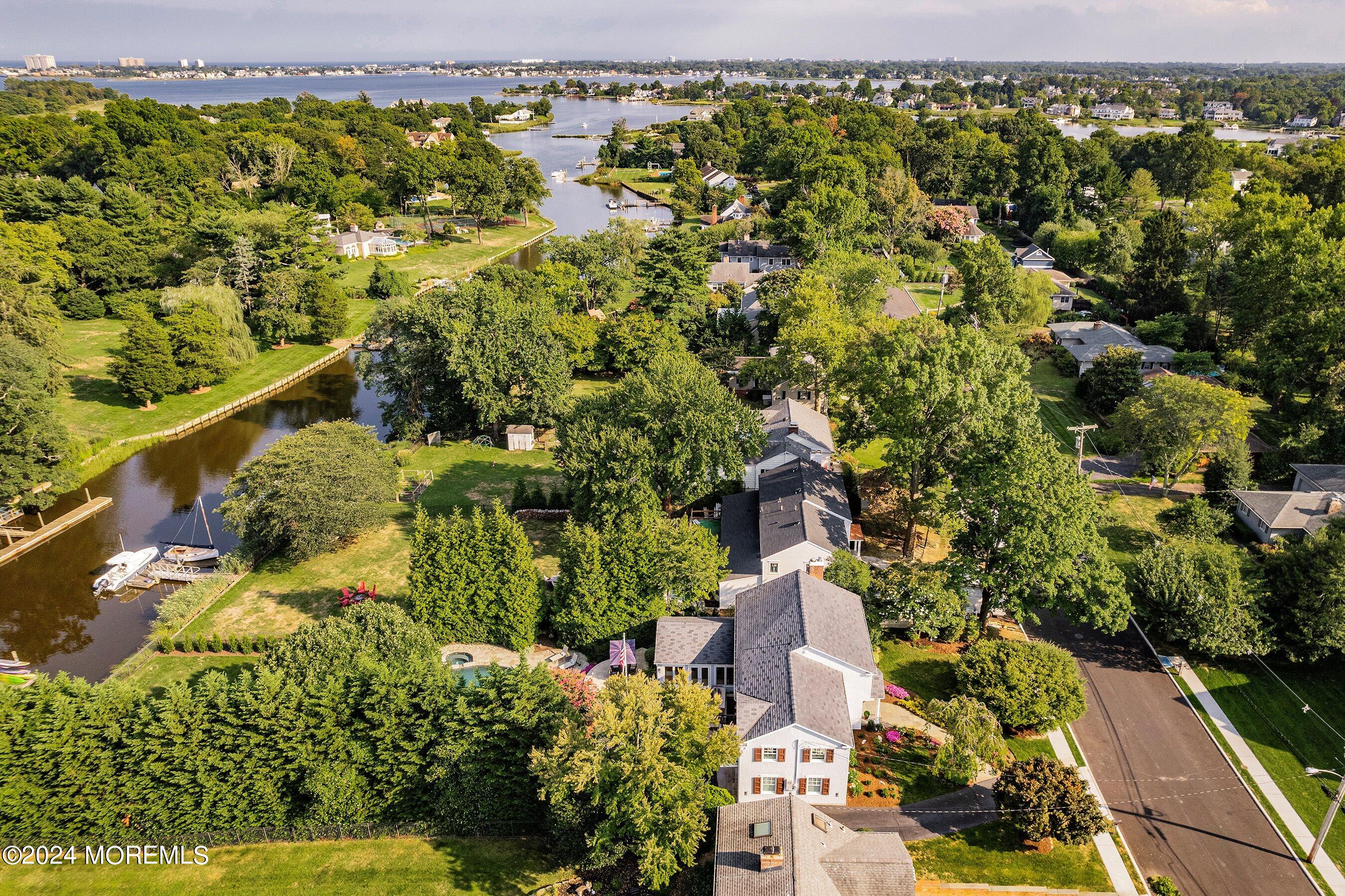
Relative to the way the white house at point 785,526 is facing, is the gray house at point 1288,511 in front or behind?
in front

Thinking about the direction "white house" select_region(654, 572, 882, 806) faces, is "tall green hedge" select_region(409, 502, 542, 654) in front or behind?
behind

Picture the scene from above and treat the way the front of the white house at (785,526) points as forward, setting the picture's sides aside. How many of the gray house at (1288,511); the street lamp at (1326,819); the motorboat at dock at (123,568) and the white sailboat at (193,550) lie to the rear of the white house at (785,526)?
2

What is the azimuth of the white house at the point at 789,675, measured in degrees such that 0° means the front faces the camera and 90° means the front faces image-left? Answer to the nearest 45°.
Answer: approximately 270°

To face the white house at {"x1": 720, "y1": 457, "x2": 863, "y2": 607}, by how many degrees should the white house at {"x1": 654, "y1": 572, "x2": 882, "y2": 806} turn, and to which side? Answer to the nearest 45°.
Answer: approximately 90° to its left

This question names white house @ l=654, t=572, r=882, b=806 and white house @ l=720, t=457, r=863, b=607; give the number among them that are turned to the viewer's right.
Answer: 2

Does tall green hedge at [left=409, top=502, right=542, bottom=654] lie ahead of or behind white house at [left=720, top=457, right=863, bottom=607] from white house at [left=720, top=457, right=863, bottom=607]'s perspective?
behind

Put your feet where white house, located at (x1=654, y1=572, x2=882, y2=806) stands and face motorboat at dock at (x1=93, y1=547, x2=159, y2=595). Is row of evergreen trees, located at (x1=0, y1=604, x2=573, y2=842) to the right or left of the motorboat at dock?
left

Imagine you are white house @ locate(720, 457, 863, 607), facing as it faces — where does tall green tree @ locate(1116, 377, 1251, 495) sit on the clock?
The tall green tree is roughly at 11 o'clock from the white house.

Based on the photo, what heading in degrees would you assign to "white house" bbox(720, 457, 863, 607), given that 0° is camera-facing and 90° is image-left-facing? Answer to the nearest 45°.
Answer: approximately 270°

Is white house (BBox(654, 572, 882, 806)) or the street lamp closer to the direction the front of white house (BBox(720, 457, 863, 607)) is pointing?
the street lamp
